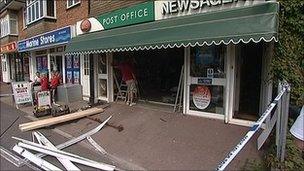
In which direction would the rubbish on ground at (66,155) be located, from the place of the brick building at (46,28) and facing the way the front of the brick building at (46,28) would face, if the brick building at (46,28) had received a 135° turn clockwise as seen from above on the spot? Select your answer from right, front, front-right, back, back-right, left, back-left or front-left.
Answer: back

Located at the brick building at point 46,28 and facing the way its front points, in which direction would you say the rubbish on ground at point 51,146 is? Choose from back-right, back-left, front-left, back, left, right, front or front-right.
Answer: front-left

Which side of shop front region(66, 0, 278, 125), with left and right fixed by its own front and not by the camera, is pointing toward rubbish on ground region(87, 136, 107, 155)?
front

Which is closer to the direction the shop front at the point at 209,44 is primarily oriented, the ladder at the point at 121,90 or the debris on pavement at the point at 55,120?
the debris on pavement

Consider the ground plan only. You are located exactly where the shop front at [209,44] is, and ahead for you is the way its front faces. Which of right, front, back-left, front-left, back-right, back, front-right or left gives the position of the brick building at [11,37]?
right

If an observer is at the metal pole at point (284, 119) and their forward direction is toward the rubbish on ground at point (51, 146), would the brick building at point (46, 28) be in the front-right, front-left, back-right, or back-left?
front-right

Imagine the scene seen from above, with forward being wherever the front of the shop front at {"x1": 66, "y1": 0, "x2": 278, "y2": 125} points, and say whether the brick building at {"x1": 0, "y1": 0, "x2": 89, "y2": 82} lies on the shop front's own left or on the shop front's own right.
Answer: on the shop front's own right

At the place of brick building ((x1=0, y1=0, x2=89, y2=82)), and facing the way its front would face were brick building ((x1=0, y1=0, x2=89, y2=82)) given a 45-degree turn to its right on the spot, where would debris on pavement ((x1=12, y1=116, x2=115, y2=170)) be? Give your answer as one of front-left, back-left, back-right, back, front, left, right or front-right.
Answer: left

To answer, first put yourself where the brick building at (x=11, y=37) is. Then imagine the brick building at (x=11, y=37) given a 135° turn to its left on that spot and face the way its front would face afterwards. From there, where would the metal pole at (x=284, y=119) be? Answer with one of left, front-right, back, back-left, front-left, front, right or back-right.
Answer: right

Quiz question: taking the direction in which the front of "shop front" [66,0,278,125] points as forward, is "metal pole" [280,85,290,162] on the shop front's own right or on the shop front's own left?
on the shop front's own left

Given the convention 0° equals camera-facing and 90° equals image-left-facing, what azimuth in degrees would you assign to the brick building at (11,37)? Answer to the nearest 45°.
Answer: approximately 45°

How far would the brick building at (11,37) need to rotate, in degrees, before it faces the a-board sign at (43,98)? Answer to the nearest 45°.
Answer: approximately 45° to its left

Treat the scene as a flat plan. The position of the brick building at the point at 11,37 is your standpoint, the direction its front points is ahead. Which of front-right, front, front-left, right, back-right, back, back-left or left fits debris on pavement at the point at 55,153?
front-left

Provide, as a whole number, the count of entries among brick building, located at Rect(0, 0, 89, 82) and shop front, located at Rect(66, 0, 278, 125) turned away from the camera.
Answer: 0

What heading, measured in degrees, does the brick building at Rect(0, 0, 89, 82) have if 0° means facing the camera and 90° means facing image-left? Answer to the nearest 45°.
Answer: approximately 45°

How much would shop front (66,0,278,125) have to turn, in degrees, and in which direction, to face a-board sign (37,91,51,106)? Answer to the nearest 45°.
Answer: approximately 90° to its right
